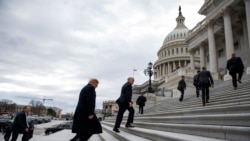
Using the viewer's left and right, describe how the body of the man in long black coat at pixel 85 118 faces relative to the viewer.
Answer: facing to the right of the viewer

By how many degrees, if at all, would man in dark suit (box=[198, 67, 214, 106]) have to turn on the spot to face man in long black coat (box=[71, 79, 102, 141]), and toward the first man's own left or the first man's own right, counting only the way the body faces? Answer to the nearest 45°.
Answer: approximately 135° to the first man's own left

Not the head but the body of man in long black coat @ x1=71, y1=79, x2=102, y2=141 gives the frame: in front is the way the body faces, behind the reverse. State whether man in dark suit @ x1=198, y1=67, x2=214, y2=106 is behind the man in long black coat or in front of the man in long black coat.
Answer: in front

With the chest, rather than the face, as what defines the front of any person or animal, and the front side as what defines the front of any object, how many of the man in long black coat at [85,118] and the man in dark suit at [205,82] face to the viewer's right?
1

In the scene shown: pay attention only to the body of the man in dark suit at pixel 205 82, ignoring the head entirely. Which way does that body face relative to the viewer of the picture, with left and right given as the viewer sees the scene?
facing away from the viewer
